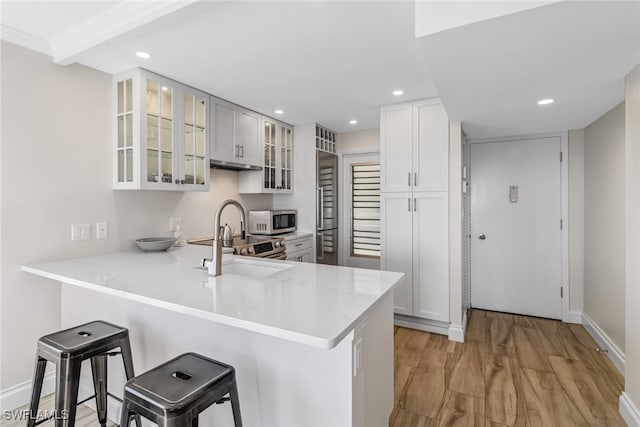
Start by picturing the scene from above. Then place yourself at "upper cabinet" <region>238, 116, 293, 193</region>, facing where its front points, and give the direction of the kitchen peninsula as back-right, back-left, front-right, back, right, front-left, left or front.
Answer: front-right

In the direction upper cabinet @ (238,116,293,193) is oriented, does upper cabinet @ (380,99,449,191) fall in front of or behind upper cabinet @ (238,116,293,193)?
in front

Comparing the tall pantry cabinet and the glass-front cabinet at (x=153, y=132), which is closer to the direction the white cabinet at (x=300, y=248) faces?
the tall pantry cabinet

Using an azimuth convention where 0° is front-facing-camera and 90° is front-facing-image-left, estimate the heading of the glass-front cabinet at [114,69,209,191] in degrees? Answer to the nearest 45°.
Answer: approximately 315°

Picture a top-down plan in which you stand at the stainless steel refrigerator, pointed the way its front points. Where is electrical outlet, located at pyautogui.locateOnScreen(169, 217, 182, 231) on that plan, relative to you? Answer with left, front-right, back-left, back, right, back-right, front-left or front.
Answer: right

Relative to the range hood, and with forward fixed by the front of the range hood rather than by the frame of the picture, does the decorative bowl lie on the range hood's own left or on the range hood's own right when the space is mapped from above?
on the range hood's own right

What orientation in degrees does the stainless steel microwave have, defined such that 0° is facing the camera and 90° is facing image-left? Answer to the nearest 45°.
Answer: approximately 315°

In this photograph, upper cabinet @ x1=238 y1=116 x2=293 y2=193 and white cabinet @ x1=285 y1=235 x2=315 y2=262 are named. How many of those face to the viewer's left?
0

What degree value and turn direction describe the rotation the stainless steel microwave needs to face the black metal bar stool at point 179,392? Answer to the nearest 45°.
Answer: approximately 45° to its right

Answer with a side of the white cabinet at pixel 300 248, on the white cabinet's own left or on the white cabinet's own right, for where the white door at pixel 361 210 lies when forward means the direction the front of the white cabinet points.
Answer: on the white cabinet's own left
